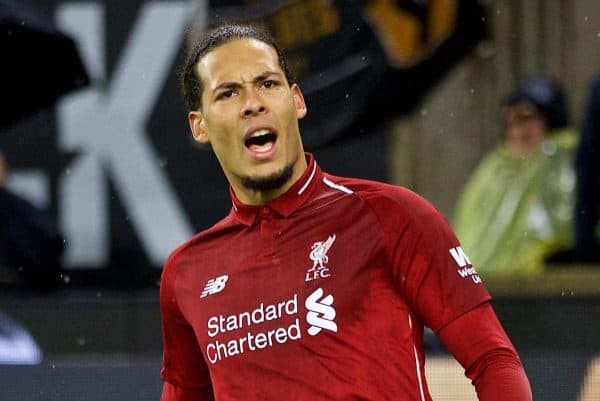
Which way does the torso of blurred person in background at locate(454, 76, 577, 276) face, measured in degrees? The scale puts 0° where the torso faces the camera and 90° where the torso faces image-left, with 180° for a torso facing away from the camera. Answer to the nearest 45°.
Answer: approximately 45°

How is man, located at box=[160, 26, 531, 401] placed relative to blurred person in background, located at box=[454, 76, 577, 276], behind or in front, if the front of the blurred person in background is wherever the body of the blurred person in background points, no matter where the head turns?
in front
